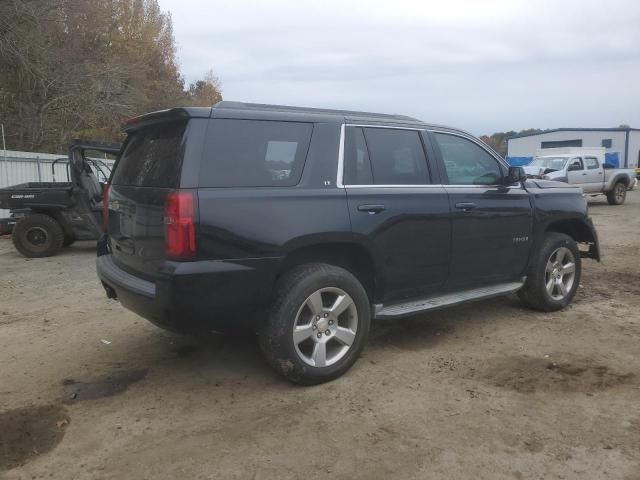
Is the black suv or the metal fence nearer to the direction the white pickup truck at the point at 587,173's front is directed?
the metal fence

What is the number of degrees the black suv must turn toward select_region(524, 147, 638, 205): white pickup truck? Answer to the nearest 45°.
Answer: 0° — it already faces it

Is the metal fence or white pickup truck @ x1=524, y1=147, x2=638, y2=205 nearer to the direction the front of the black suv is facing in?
the white pickup truck

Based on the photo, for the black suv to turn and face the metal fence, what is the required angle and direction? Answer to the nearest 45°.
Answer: approximately 90° to its left

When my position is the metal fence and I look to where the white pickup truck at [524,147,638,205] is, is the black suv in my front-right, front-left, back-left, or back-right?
front-right

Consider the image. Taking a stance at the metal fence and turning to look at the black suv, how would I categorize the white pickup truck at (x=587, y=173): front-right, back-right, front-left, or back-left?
front-left

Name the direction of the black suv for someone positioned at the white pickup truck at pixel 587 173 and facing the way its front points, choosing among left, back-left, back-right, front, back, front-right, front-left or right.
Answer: front-left

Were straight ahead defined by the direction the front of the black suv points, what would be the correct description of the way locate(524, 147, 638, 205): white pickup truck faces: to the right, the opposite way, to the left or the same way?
the opposite way

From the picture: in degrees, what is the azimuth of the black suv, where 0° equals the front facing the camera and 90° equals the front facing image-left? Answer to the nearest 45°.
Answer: approximately 225°

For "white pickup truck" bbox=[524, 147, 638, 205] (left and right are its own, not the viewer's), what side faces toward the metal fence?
front

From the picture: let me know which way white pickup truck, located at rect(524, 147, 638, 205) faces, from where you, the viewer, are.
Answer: facing the viewer and to the left of the viewer

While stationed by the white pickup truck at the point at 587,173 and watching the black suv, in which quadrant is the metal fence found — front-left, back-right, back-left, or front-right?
front-right

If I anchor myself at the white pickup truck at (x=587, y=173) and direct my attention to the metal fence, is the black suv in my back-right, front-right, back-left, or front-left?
front-left
